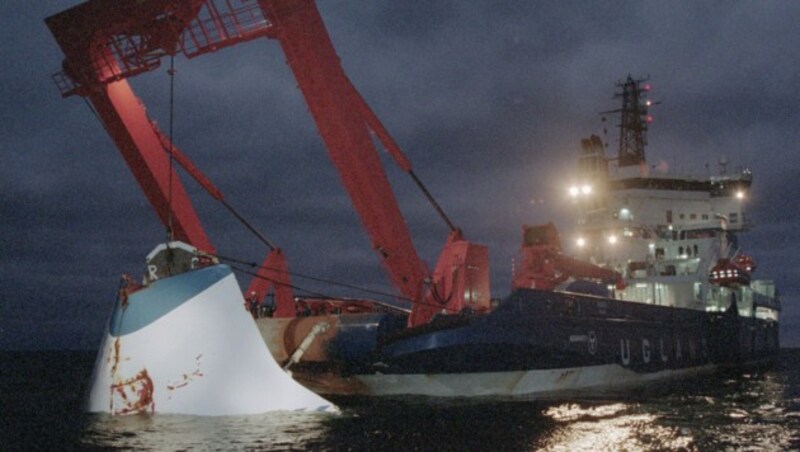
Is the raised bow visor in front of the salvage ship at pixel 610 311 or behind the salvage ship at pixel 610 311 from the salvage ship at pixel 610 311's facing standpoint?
behind

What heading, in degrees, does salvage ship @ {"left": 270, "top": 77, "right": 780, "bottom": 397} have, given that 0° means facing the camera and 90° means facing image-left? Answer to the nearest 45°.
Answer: approximately 225°
